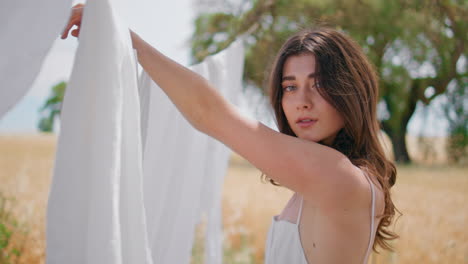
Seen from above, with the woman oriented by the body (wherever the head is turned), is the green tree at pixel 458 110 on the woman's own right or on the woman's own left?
on the woman's own right

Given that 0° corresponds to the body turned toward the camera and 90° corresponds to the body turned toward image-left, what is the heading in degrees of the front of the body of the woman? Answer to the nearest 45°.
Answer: approximately 90°
